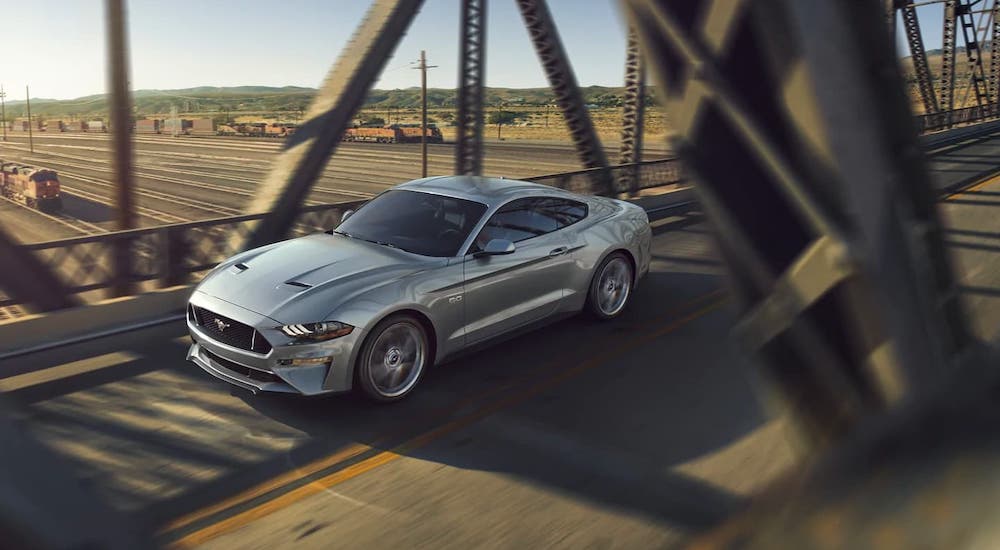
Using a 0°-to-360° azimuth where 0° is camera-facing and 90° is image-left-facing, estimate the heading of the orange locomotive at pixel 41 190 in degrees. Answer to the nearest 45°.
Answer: approximately 315°

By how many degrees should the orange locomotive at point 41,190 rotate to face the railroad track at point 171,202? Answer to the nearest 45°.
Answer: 0° — it already faces it

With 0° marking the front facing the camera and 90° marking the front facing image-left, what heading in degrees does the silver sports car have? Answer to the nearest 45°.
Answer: approximately 45°

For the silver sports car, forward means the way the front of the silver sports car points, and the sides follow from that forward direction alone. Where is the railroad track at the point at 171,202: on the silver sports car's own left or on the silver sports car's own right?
on the silver sports car's own right

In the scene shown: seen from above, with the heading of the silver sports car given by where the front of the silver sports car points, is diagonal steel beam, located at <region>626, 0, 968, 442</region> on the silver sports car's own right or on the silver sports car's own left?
on the silver sports car's own left
